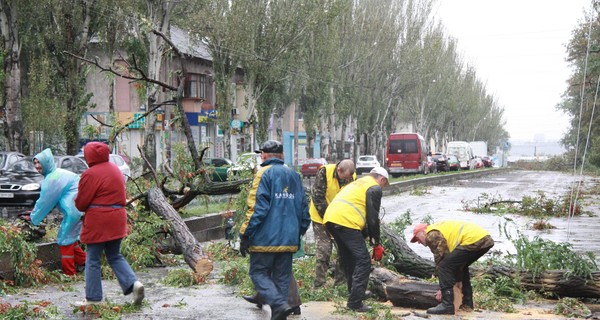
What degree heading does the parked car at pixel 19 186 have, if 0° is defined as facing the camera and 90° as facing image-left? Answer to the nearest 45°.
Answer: approximately 45°

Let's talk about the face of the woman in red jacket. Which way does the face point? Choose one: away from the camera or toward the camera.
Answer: away from the camera

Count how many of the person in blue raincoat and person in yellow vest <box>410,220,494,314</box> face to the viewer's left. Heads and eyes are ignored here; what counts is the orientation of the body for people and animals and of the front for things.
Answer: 2

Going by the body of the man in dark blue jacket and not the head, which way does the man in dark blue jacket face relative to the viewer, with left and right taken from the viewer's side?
facing away from the viewer and to the left of the viewer

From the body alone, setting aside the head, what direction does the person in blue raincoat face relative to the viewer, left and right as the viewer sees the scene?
facing to the left of the viewer

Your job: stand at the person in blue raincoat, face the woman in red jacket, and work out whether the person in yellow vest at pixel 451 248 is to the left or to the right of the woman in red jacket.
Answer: left

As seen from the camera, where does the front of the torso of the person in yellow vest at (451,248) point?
to the viewer's left

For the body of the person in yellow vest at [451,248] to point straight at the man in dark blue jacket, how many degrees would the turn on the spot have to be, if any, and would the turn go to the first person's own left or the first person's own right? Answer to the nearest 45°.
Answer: approximately 45° to the first person's own left

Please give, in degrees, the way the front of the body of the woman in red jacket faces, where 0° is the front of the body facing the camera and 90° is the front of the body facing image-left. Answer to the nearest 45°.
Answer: approximately 135°

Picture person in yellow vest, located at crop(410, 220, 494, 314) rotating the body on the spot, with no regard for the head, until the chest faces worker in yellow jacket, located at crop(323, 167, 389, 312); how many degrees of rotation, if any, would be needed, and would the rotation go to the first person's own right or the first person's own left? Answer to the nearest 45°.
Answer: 0° — they already face them

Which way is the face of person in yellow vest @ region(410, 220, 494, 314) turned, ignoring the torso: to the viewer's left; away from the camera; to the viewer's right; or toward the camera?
to the viewer's left

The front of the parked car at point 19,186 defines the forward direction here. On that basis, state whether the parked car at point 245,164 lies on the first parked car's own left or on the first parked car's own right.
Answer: on the first parked car's own left

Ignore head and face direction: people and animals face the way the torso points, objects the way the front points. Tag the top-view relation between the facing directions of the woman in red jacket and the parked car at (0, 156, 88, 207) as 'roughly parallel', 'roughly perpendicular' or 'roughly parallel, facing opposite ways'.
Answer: roughly perpendicular
